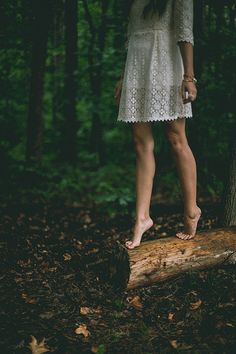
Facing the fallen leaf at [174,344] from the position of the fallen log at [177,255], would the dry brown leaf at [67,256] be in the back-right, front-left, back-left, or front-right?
back-right

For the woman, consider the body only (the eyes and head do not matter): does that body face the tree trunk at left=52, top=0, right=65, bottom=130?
no
